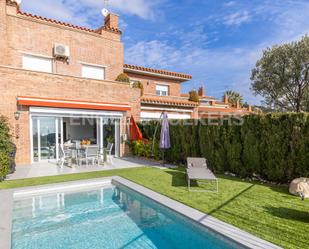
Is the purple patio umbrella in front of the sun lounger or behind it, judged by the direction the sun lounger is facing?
behind

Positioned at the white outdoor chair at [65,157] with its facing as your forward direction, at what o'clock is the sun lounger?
The sun lounger is roughly at 2 o'clock from the white outdoor chair.

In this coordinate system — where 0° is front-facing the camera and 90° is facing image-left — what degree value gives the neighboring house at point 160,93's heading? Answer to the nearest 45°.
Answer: approximately 315°

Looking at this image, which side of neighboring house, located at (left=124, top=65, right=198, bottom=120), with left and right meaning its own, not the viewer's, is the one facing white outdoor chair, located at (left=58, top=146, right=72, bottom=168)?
right

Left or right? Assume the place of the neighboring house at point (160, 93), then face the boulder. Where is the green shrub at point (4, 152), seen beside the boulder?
right

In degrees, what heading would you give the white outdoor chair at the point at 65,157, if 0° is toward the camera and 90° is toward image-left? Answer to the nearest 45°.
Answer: approximately 270°

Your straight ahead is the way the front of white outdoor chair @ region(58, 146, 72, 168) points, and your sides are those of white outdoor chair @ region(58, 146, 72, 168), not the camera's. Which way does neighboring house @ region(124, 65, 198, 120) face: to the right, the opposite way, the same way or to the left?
to the right

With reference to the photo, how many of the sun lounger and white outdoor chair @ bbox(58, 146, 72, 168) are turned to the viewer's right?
1
